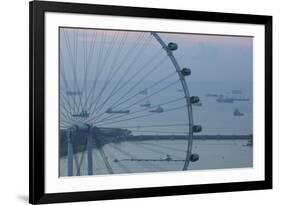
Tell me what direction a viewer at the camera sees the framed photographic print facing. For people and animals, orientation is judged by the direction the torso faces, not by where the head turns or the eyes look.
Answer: facing the viewer and to the right of the viewer
